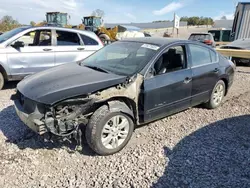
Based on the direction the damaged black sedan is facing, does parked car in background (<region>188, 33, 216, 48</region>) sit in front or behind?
behind

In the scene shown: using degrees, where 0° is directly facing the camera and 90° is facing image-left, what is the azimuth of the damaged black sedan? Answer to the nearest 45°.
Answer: approximately 45°

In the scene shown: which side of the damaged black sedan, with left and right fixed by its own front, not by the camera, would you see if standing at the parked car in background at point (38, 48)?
right

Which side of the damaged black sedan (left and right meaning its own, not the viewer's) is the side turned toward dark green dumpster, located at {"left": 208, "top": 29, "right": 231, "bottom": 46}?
back

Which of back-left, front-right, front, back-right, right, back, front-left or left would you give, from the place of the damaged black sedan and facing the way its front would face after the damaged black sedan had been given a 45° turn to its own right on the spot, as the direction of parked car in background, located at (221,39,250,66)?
back-right

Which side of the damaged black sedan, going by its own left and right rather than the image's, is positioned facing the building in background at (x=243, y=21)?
back
